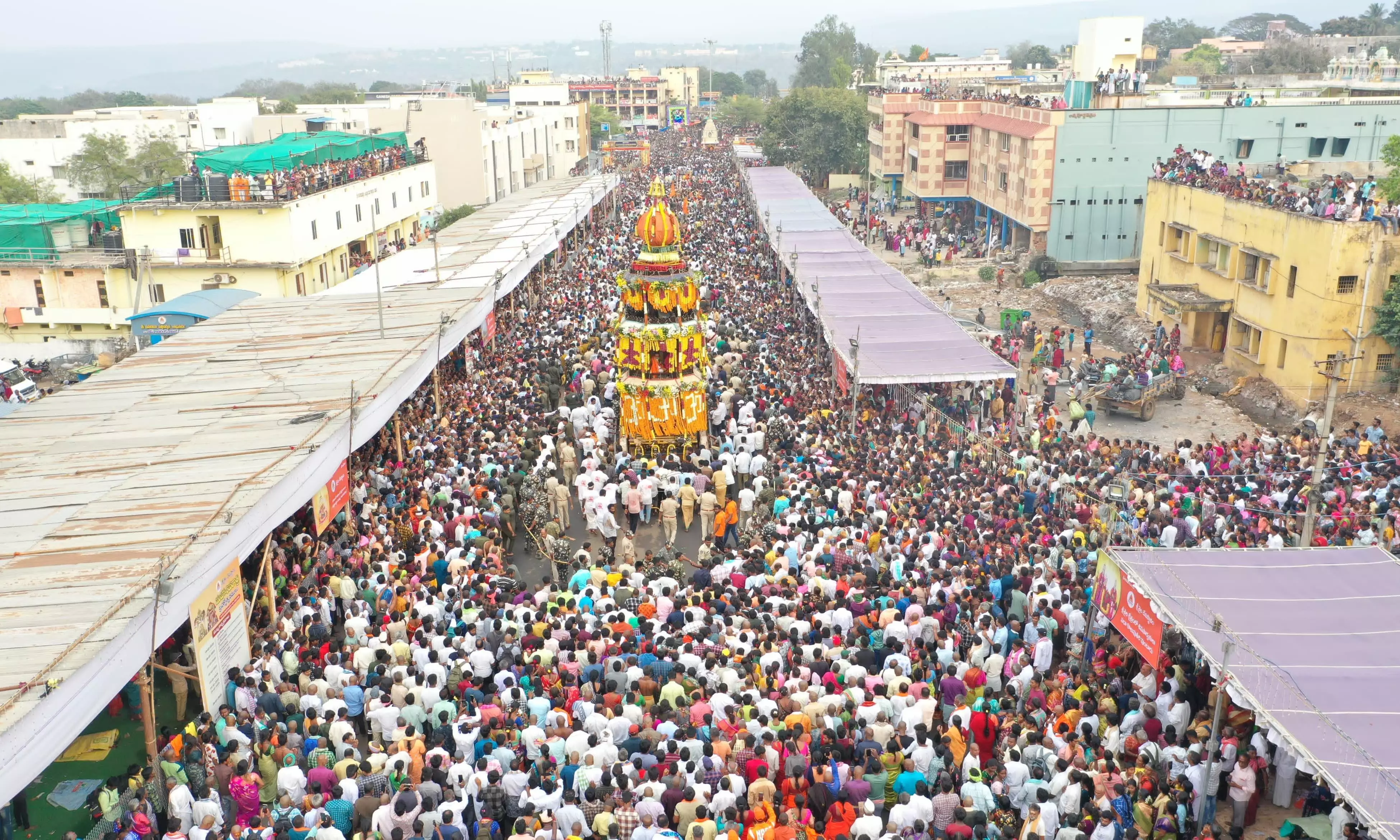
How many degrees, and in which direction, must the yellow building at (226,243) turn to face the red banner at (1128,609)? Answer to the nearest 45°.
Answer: approximately 45° to its right

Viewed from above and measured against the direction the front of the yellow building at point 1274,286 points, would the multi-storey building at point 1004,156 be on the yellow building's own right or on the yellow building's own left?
on the yellow building's own right

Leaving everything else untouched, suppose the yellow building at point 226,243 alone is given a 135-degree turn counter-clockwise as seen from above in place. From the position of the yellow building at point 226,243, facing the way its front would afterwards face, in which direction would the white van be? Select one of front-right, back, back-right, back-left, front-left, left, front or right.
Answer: back-left

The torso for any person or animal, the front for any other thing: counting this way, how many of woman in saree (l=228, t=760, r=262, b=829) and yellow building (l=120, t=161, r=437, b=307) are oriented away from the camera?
1

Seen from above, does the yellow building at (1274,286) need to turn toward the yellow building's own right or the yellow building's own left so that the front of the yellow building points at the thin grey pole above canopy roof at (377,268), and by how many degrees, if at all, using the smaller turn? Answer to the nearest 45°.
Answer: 0° — it already faces it

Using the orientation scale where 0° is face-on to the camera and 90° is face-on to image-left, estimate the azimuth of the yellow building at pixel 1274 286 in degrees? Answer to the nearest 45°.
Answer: approximately 45°

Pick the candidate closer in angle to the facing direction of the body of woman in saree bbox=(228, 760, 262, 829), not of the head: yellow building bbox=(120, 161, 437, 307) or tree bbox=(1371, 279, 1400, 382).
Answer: the yellow building

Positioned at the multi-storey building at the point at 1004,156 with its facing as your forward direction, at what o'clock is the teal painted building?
The teal painted building is roughly at 9 o'clock from the multi-storey building.

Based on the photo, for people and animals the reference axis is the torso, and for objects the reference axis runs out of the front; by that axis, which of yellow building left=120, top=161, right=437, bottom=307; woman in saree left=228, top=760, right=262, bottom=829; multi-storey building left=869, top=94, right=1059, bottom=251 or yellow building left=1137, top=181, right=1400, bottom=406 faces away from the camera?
the woman in saree

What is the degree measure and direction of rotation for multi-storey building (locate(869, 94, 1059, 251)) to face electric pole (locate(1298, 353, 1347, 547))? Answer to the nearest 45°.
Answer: approximately 45° to its left

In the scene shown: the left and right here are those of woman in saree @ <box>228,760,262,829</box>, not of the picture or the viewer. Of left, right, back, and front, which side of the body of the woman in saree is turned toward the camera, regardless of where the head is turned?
back

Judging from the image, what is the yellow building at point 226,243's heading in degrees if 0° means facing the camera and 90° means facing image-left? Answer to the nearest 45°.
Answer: approximately 315°

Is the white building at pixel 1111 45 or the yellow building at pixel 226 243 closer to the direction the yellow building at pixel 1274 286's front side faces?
the yellow building

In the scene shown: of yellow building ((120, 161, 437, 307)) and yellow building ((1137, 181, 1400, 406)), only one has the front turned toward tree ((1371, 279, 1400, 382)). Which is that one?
yellow building ((120, 161, 437, 307))

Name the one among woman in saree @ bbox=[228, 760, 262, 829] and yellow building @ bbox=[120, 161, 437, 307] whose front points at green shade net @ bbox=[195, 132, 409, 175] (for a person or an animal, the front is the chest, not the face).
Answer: the woman in saree

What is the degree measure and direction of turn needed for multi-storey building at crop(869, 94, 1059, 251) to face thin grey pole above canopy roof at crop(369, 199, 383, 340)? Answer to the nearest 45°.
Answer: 0° — it already faces it

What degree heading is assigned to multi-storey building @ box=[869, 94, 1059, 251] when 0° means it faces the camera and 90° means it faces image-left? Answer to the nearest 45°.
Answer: approximately 45°

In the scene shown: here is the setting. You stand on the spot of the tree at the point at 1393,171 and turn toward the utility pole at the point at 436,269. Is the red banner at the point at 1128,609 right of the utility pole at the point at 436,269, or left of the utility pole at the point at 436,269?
left

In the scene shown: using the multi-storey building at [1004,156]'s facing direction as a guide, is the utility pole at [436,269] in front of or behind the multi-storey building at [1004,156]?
in front

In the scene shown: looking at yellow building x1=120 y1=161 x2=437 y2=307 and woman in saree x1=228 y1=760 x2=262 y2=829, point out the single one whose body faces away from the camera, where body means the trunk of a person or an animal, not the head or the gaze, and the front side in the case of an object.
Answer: the woman in saree

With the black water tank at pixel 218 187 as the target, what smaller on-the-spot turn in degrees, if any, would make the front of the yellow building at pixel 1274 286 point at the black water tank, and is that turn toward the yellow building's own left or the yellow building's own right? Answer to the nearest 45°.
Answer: approximately 45° to the yellow building's own right

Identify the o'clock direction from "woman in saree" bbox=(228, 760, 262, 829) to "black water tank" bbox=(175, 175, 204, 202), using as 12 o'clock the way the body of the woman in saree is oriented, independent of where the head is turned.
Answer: The black water tank is roughly at 12 o'clock from the woman in saree.
